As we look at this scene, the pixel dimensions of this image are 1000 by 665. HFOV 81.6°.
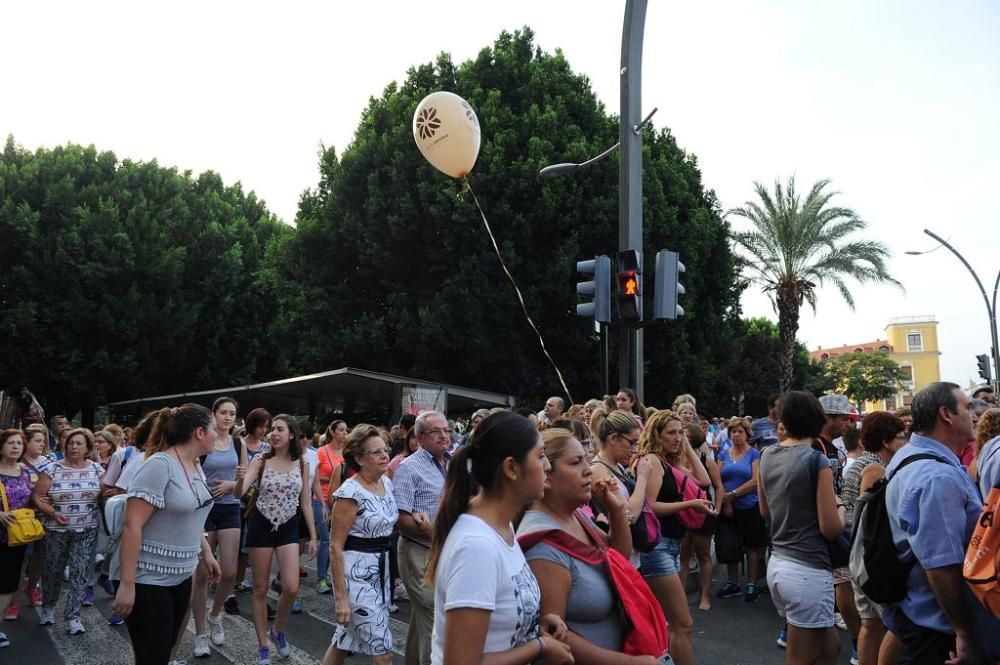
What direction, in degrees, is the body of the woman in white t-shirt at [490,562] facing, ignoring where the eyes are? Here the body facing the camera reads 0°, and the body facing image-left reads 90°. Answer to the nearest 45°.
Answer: approximately 270°

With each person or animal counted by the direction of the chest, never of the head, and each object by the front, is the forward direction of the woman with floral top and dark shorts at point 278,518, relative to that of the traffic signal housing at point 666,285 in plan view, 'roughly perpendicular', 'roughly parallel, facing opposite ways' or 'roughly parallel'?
roughly perpendicular

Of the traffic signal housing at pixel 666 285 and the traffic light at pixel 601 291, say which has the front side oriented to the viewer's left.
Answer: the traffic light

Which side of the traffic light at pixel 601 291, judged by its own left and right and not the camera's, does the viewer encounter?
left

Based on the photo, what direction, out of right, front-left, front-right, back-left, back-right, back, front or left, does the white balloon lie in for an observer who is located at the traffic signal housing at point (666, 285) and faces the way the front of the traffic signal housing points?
back-left

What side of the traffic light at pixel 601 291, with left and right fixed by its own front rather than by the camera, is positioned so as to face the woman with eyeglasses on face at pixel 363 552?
left

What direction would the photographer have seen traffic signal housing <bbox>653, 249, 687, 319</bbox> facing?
facing away from the viewer and to the right of the viewer
